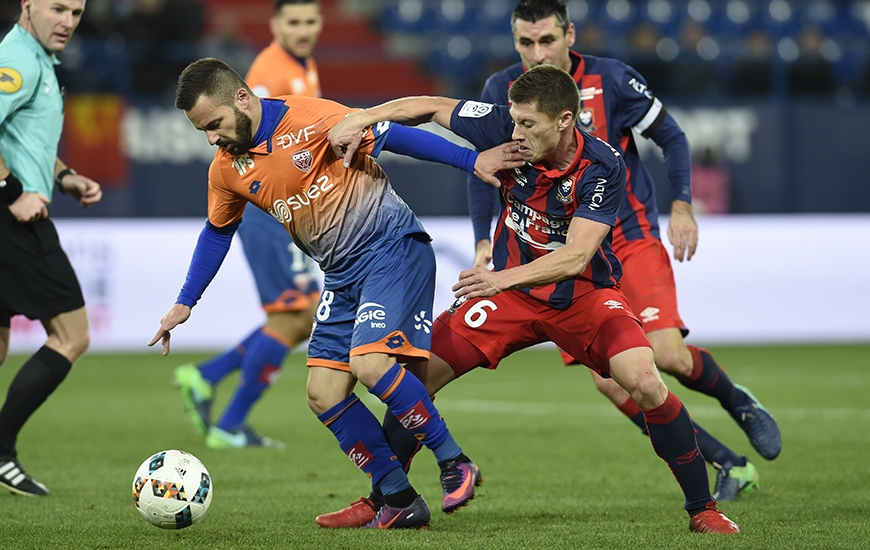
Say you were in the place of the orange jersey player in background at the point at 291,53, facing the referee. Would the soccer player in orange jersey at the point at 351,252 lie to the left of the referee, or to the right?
left

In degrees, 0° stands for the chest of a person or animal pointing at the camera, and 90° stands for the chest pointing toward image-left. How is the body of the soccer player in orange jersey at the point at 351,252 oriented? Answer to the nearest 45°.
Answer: approximately 45°

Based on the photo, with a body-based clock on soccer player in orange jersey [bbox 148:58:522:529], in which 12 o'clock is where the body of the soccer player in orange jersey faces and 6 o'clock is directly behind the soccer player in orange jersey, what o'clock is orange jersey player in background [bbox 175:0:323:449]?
The orange jersey player in background is roughly at 4 o'clock from the soccer player in orange jersey.

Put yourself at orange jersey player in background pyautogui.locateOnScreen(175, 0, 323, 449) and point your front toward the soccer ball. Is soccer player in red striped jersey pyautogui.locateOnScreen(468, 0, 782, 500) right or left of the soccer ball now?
left

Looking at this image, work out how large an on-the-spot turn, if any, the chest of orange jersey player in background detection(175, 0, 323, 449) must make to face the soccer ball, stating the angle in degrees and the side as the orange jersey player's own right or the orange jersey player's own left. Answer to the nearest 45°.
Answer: approximately 45° to the orange jersey player's own right

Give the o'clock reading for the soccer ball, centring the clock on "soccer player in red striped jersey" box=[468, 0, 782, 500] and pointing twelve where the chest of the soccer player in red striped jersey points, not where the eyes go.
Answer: The soccer ball is roughly at 12 o'clock from the soccer player in red striped jersey.
